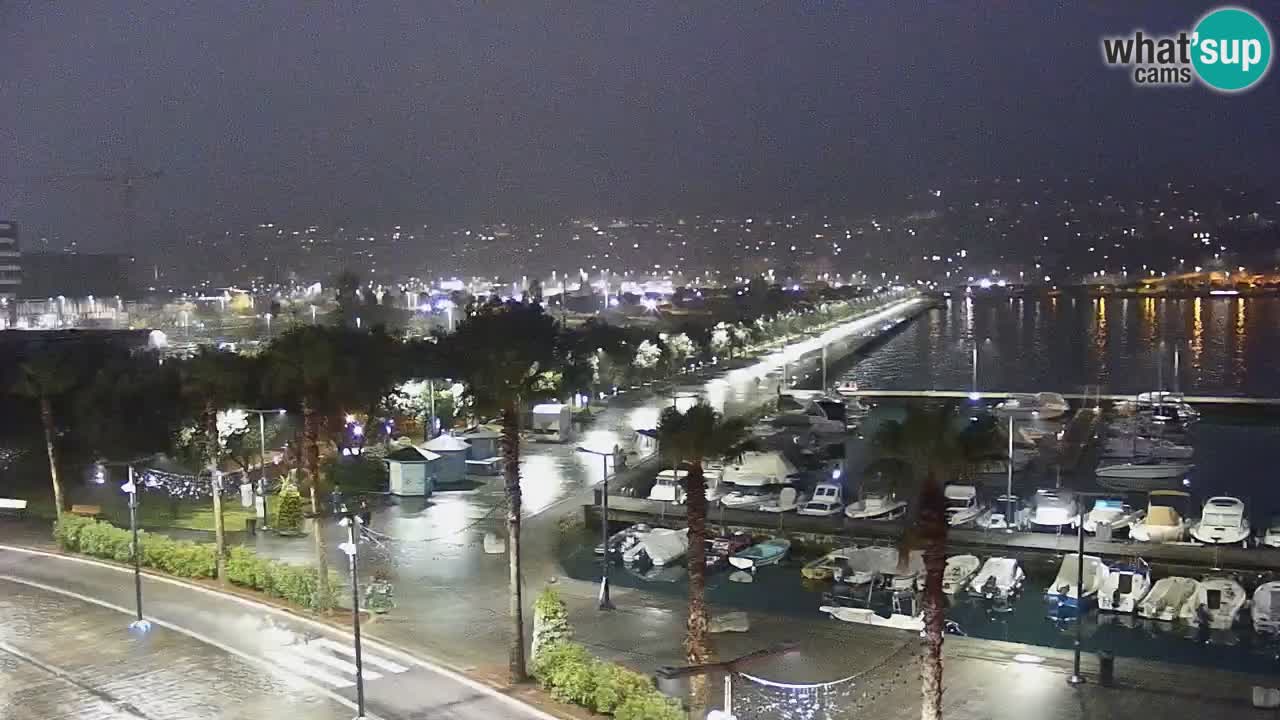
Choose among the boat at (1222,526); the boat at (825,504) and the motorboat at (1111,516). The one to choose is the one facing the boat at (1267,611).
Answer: the boat at (1222,526)

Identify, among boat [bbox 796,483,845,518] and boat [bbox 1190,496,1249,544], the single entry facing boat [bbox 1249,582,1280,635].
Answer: boat [bbox 1190,496,1249,544]

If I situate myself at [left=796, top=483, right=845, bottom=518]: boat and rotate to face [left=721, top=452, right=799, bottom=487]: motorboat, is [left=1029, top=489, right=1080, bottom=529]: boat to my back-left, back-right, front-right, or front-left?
back-right

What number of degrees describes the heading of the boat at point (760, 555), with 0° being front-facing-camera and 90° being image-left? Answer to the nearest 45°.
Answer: approximately 225°
